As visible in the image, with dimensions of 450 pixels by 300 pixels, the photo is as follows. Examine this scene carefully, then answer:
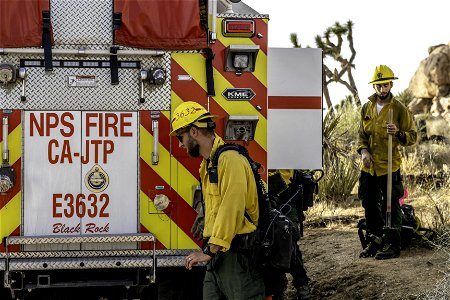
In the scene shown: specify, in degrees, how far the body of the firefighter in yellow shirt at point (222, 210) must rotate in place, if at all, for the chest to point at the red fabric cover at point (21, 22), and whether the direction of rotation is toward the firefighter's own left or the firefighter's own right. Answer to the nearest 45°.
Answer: approximately 45° to the firefighter's own right

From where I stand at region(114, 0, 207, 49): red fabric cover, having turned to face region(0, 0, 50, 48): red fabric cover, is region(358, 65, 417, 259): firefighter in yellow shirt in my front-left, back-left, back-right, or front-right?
back-right

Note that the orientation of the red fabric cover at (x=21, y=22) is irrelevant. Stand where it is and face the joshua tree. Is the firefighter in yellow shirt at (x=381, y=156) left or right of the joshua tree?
right

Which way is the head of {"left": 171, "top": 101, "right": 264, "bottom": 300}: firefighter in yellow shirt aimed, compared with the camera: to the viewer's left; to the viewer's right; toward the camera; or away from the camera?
to the viewer's left

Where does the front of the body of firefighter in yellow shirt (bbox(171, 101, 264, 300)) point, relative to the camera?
to the viewer's left

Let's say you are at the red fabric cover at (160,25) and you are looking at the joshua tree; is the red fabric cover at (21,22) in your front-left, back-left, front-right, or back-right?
back-left

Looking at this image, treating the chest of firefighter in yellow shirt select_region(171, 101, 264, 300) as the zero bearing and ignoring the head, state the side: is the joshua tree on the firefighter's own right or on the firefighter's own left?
on the firefighter's own right
